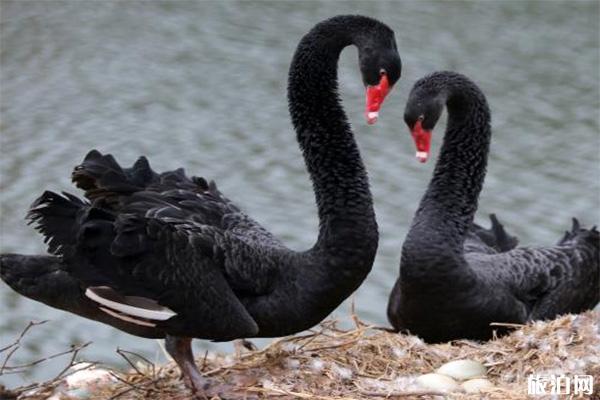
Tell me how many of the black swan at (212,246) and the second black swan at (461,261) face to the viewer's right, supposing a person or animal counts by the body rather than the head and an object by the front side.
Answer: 1

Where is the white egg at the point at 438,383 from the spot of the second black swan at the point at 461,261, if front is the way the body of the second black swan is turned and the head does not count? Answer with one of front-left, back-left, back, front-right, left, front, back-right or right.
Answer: front-left

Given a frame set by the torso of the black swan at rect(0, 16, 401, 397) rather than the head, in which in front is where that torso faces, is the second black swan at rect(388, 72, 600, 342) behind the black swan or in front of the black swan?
in front

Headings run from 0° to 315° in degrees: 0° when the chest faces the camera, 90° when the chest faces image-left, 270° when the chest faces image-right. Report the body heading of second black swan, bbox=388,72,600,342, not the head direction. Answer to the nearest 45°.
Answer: approximately 45°

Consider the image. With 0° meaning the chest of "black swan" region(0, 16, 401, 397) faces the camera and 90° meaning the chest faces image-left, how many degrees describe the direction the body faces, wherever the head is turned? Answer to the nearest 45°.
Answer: approximately 270°
